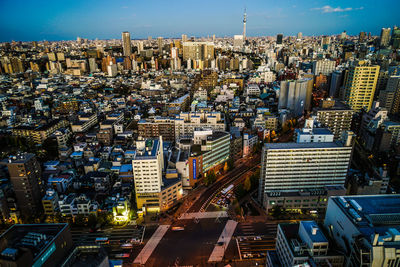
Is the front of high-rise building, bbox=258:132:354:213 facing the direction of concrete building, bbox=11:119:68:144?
no

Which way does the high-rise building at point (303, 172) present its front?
toward the camera

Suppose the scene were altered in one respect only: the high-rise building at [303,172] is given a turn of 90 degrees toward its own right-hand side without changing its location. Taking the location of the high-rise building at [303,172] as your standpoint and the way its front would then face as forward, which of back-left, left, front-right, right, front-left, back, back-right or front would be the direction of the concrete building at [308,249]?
left

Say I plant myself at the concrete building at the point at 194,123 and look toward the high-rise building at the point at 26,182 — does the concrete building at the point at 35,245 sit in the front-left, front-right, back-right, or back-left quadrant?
front-left

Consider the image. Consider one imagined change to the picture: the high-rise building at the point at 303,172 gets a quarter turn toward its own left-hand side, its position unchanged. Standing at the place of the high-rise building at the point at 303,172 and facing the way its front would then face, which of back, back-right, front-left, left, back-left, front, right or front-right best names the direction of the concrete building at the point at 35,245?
back-right

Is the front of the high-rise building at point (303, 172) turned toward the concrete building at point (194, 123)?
no

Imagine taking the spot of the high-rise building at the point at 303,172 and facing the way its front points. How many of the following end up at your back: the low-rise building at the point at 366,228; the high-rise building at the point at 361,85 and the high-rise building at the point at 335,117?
2

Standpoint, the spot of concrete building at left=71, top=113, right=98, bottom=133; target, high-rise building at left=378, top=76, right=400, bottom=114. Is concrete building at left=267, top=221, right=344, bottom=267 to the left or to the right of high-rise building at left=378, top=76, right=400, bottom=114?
right

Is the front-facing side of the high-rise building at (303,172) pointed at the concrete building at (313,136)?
no

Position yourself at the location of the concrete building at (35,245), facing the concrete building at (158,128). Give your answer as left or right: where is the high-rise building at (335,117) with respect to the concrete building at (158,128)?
right

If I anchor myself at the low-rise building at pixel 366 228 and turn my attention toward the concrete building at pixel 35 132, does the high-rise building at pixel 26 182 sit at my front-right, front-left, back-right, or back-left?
front-left

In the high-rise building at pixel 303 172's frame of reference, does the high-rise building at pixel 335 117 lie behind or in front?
behind

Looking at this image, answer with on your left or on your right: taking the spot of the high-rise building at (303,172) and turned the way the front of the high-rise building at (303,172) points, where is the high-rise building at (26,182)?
on your right

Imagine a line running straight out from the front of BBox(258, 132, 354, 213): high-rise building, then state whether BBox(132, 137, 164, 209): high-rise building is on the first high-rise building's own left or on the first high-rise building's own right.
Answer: on the first high-rise building's own right

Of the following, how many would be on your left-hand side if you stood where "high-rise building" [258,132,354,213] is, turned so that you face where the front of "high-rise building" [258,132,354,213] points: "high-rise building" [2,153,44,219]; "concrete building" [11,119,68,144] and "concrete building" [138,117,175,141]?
0

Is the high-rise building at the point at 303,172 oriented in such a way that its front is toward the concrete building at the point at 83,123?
no
